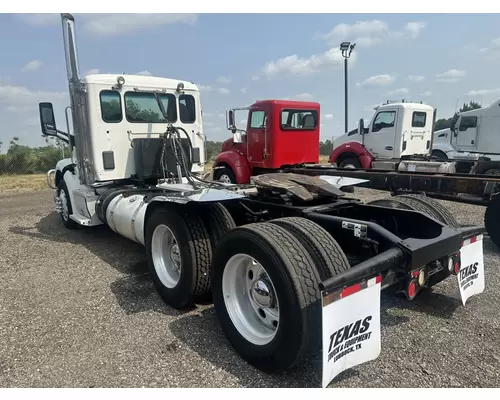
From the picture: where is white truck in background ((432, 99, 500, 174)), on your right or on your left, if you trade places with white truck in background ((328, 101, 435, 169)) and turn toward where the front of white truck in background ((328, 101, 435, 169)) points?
on your right

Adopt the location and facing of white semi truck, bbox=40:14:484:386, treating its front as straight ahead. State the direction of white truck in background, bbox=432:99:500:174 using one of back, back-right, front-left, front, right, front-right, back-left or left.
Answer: right

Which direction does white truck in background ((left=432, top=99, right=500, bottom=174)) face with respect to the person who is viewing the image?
facing to the left of the viewer

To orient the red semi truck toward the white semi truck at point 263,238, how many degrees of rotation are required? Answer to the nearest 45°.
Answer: approximately 135° to its left

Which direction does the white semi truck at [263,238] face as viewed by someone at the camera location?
facing away from the viewer and to the left of the viewer

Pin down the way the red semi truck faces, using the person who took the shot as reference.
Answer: facing away from the viewer and to the left of the viewer

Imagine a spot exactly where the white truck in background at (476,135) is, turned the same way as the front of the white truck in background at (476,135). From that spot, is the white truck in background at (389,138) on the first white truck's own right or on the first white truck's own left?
on the first white truck's own left

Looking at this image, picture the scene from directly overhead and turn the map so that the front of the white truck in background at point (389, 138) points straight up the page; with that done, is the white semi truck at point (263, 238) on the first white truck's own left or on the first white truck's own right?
on the first white truck's own left

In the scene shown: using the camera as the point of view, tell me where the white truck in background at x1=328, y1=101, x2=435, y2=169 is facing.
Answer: facing away from the viewer and to the left of the viewer
